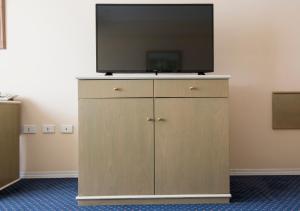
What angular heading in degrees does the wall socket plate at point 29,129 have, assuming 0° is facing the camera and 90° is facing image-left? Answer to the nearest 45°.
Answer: approximately 0°

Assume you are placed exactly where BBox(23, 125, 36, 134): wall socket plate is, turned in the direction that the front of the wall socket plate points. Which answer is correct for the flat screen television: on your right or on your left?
on your left

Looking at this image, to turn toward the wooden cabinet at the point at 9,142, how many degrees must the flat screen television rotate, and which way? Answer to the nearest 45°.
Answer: approximately 90° to its right

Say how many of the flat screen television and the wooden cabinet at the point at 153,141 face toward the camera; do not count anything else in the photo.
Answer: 2

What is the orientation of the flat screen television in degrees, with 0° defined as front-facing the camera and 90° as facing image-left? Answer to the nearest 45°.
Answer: approximately 0°

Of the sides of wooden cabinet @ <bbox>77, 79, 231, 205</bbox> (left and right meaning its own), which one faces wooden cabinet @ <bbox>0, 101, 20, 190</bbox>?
right

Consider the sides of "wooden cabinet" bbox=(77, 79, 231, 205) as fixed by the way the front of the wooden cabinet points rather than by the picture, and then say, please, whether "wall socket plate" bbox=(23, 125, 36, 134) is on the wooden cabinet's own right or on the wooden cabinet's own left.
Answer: on the wooden cabinet's own right

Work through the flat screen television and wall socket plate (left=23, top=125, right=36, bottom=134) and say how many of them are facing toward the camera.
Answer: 2
